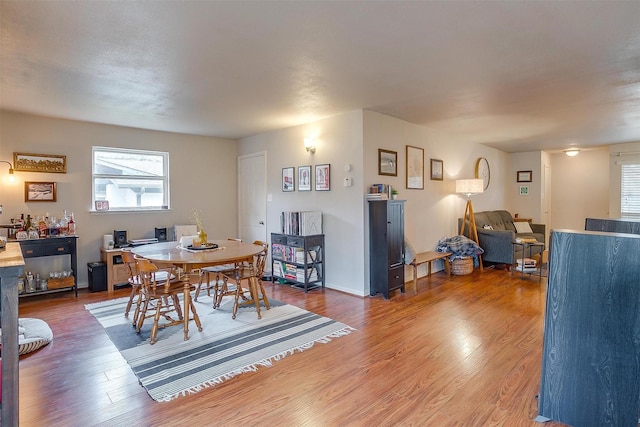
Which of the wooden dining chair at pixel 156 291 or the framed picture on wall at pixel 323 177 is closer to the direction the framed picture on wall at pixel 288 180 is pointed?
the wooden dining chair

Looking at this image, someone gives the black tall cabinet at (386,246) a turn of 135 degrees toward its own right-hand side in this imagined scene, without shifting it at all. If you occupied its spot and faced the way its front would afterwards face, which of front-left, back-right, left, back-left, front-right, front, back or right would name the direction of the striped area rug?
front-left

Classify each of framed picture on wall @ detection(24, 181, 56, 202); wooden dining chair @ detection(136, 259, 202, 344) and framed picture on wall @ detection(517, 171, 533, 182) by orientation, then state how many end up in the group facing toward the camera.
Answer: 2

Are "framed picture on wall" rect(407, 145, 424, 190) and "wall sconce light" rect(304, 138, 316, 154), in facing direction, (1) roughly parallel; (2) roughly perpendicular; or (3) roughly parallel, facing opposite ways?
roughly perpendicular

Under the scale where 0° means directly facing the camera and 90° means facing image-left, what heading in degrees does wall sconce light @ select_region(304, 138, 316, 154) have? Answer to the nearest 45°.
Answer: approximately 45°

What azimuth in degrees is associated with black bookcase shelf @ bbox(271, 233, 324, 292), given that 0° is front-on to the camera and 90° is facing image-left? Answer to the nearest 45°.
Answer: approximately 45°

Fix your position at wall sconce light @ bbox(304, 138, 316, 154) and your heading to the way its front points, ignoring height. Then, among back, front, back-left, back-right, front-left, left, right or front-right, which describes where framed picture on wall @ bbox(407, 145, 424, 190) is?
back-left

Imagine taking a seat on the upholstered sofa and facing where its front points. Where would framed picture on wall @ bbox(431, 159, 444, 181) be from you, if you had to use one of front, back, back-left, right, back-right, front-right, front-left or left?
right
